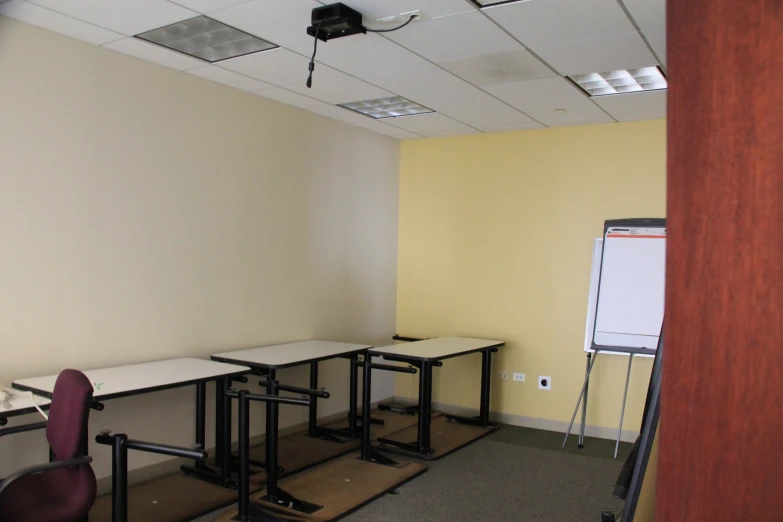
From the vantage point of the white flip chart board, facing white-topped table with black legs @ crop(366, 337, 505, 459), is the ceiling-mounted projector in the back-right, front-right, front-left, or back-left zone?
front-left

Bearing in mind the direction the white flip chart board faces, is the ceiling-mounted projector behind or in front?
in front

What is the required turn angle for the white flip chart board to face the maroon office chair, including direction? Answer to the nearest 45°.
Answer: approximately 45° to its right

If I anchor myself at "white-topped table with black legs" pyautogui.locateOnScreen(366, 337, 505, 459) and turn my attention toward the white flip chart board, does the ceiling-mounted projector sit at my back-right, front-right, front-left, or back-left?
back-right

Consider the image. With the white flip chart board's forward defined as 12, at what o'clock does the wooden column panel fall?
The wooden column panel is roughly at 12 o'clock from the white flip chart board.

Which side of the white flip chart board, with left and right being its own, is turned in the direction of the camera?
front

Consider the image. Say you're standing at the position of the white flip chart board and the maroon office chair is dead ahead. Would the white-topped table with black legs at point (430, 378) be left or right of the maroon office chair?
right

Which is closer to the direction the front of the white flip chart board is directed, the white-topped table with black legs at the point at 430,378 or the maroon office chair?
the maroon office chair

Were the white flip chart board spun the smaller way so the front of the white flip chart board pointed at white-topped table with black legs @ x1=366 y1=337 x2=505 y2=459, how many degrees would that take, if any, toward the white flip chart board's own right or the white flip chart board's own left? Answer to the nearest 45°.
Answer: approximately 90° to the white flip chart board's own right
